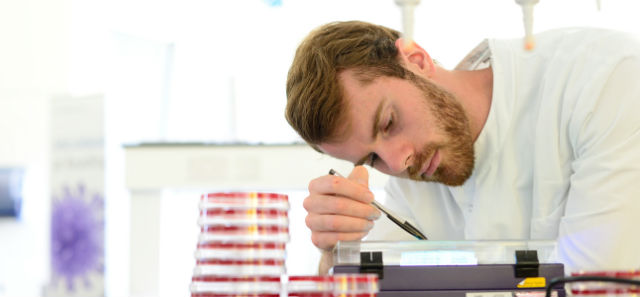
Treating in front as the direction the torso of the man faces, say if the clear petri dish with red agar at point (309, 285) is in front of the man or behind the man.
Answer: in front

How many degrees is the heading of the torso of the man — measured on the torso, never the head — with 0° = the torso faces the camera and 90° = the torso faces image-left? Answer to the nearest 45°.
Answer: approximately 45°

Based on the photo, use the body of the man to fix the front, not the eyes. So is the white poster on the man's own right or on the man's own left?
on the man's own right

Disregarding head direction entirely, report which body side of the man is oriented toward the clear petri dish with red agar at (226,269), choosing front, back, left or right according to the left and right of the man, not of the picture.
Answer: front
